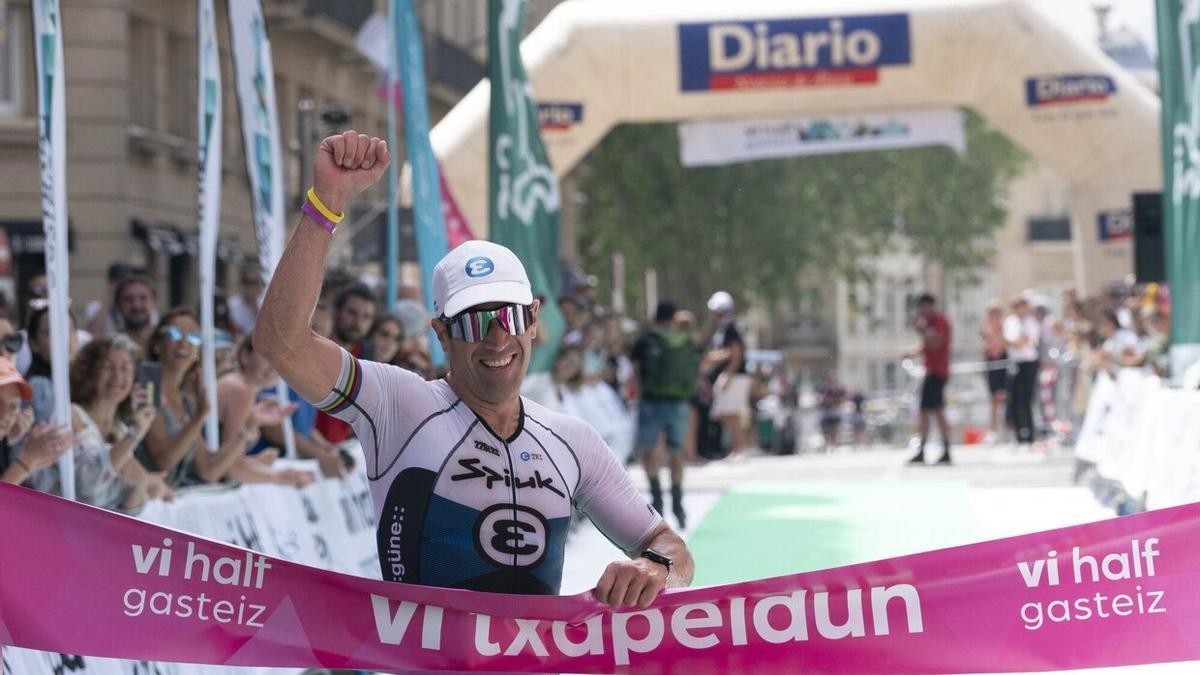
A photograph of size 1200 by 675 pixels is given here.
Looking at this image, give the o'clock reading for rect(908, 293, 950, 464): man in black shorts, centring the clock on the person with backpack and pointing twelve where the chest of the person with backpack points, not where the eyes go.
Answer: The man in black shorts is roughly at 1 o'clock from the person with backpack.

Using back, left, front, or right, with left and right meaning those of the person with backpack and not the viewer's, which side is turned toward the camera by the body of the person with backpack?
back

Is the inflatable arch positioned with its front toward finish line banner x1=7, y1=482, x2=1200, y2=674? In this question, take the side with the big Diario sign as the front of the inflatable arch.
yes

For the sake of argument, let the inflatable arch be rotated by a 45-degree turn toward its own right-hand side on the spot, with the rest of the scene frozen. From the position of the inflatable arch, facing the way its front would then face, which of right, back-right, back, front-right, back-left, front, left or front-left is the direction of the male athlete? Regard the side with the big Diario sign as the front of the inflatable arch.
front-left

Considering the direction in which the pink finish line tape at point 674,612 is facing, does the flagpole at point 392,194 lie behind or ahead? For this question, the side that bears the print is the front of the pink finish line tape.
behind

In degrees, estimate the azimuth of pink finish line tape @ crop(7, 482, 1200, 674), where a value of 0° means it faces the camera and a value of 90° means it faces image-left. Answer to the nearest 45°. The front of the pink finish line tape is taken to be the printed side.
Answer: approximately 0°

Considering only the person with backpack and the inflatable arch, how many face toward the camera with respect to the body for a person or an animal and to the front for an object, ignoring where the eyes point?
1

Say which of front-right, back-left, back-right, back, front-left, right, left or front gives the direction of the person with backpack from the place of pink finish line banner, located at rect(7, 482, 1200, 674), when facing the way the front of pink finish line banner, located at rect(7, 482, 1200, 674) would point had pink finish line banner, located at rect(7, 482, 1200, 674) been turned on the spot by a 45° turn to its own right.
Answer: back-right

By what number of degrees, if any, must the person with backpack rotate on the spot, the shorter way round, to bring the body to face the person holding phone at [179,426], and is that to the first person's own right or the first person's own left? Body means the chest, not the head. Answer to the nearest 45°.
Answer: approximately 180°

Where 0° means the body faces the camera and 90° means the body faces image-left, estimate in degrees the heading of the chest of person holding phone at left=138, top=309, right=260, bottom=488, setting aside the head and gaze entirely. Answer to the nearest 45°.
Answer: approximately 315°
